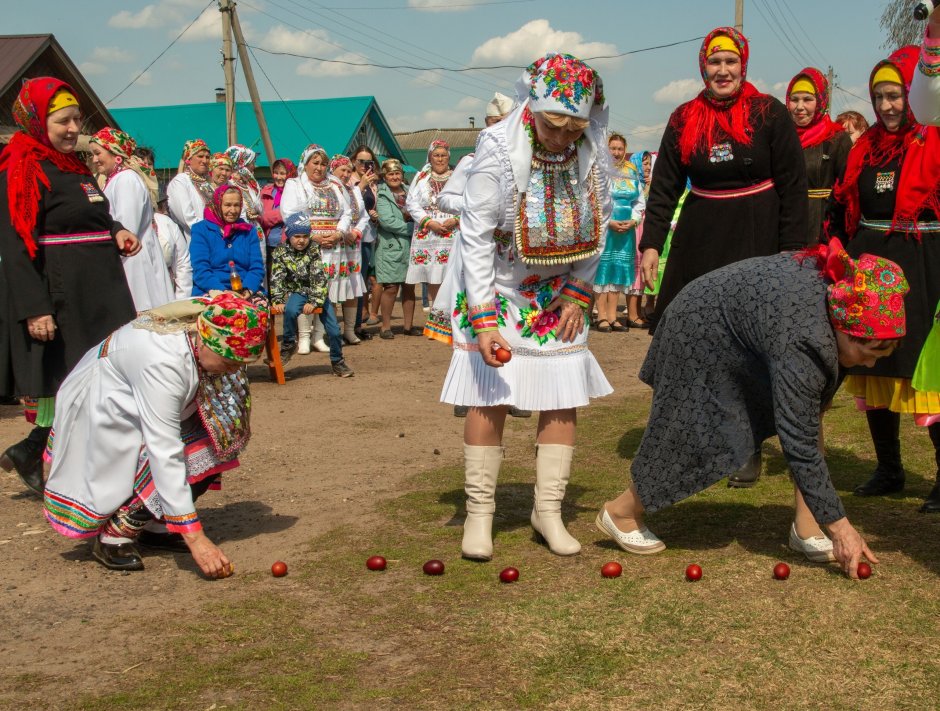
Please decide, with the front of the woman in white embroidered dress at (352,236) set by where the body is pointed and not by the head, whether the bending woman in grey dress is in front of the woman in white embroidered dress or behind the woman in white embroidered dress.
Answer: in front

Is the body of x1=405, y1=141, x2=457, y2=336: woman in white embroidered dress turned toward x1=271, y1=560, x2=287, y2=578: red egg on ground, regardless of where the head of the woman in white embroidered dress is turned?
yes

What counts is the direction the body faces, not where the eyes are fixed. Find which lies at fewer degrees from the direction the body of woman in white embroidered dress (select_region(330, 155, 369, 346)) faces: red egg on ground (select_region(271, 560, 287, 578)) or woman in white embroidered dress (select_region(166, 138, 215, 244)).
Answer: the red egg on ground

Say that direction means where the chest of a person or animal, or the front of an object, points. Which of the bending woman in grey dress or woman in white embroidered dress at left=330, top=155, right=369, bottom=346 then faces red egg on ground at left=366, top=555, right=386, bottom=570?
the woman in white embroidered dress

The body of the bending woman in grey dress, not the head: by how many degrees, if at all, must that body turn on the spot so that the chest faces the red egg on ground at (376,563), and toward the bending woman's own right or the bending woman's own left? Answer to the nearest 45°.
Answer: approximately 180°

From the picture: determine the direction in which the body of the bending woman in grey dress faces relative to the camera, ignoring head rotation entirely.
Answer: to the viewer's right

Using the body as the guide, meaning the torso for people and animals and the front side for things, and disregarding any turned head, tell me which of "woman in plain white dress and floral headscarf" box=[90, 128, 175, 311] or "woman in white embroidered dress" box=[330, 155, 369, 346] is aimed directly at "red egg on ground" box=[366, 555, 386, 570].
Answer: "woman in white embroidered dress" box=[330, 155, 369, 346]

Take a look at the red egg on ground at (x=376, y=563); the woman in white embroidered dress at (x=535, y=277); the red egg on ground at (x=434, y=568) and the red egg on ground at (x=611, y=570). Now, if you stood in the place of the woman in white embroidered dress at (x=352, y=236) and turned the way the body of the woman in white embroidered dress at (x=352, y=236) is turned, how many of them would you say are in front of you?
4

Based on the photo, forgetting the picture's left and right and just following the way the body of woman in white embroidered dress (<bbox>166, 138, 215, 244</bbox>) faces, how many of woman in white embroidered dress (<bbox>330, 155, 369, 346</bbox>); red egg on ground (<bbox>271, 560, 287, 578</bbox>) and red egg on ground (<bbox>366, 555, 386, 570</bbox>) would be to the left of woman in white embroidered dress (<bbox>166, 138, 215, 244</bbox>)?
1

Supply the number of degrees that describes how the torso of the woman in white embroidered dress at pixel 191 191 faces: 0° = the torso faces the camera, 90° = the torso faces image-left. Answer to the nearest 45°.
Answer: approximately 315°
